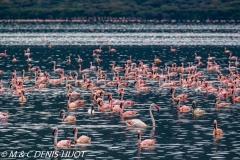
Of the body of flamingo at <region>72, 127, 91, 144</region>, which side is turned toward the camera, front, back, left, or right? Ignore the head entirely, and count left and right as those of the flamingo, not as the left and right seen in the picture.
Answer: left

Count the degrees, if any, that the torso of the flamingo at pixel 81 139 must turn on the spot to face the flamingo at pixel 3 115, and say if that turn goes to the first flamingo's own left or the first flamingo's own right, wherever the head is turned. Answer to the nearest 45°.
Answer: approximately 45° to the first flamingo's own right
